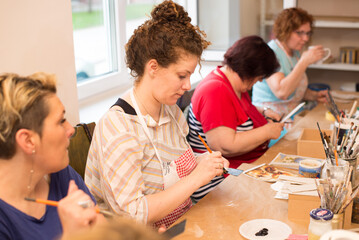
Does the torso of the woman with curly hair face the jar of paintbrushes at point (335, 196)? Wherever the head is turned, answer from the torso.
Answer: yes

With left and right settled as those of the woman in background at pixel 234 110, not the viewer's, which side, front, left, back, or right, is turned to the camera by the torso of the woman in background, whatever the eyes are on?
right

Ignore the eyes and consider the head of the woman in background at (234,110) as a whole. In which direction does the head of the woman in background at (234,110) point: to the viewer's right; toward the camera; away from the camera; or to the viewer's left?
to the viewer's right

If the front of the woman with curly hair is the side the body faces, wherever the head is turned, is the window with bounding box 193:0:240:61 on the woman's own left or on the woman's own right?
on the woman's own left

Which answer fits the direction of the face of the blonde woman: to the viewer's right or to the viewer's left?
to the viewer's right

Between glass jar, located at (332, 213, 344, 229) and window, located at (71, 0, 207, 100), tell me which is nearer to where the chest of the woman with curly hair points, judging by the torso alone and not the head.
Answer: the glass jar

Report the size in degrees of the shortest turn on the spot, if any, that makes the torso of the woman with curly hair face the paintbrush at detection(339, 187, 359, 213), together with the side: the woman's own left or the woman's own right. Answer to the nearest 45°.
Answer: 0° — they already face it

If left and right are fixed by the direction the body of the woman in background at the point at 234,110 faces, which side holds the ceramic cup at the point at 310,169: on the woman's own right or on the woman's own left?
on the woman's own right

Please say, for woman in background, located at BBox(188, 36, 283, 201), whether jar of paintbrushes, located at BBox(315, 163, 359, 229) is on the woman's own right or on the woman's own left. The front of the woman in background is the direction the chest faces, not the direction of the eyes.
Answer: on the woman's own right

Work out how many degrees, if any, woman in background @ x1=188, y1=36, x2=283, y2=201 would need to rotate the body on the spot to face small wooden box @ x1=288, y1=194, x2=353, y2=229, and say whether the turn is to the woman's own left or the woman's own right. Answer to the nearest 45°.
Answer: approximately 90° to the woman's own right
